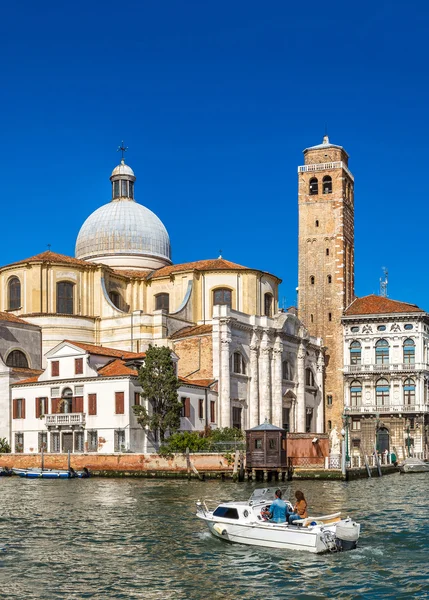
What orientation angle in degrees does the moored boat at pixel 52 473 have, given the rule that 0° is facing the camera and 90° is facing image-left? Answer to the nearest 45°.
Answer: approximately 90°

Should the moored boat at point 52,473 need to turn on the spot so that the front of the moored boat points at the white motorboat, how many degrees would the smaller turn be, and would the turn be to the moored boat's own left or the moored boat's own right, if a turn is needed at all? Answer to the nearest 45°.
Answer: approximately 90° to the moored boat's own left

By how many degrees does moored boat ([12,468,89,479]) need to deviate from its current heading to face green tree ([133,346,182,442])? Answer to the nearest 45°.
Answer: approximately 135° to its right

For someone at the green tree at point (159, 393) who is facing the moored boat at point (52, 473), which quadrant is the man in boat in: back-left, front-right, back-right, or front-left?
front-left
